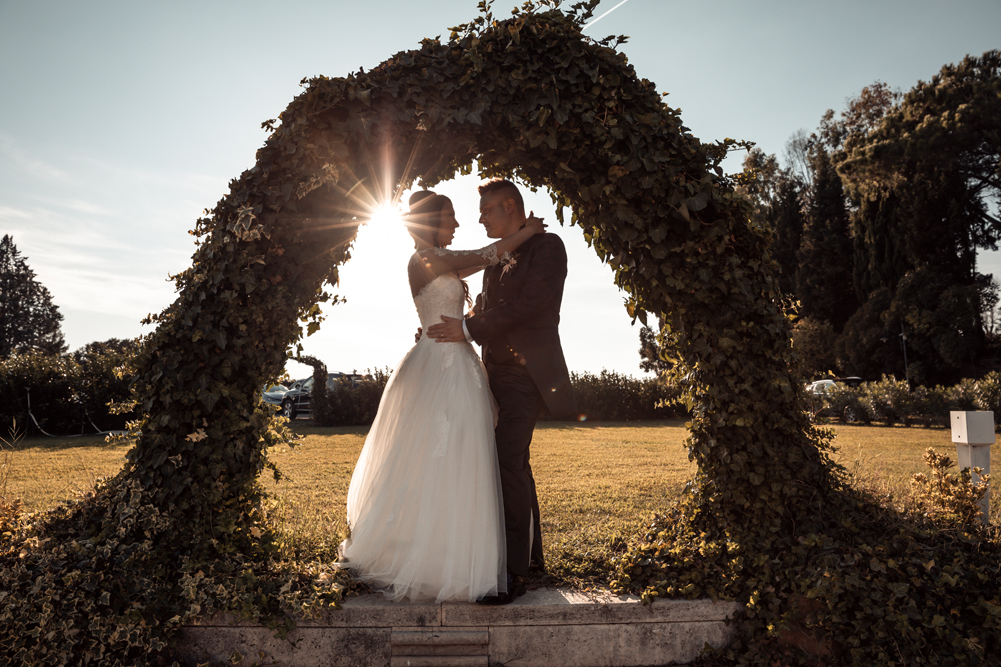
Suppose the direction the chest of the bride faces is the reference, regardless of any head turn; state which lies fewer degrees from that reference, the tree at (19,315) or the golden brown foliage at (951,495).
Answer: the golden brown foliage

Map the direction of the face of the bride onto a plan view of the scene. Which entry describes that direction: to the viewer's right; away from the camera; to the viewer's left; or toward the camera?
to the viewer's right

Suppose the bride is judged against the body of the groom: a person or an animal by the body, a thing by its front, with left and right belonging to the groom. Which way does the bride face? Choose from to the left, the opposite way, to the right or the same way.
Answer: the opposite way

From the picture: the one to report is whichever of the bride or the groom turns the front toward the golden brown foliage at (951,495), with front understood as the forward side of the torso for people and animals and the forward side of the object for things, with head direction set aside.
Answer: the bride

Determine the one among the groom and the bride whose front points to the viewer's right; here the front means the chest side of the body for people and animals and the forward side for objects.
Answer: the bride

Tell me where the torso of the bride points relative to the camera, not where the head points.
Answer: to the viewer's right

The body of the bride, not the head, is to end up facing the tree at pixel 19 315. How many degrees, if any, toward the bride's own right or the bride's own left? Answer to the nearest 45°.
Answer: approximately 135° to the bride's own left

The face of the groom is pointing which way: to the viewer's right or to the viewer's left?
to the viewer's left

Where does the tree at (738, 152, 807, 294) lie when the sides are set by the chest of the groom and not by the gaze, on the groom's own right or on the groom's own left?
on the groom's own right

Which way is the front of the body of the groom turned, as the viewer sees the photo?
to the viewer's left
